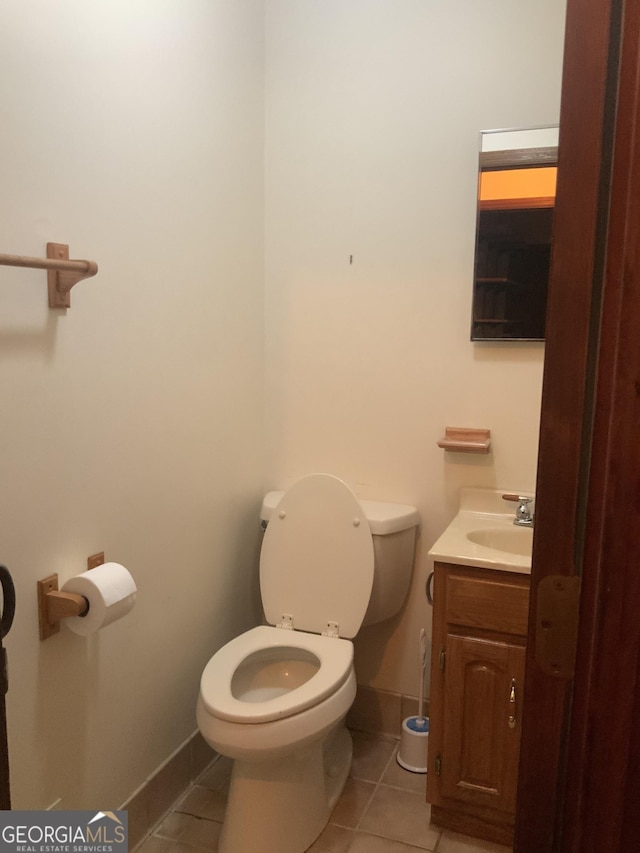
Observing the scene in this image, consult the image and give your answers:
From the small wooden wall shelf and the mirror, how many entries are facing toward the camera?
2

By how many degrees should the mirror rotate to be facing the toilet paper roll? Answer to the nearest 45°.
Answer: approximately 45° to its right

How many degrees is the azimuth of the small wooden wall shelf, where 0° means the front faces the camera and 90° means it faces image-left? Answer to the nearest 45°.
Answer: approximately 0°

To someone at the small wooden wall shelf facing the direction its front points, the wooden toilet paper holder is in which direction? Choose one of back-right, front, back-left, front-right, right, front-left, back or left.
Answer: front-right
